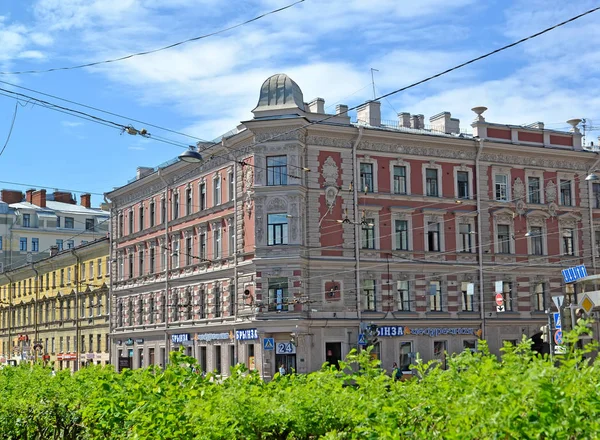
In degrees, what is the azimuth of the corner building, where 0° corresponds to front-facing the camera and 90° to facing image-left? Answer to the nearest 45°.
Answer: approximately 0°

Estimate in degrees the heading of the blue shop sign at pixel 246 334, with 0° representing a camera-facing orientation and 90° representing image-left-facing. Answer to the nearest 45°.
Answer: approximately 45°

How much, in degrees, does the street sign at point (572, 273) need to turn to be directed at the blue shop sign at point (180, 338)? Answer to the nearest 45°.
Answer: approximately 135° to its right

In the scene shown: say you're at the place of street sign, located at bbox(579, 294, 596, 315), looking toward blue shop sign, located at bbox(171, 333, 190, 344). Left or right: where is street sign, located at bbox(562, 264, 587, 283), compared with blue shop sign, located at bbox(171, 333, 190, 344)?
right

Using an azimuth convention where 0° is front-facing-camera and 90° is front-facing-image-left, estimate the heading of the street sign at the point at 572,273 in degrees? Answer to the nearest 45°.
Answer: approximately 0°

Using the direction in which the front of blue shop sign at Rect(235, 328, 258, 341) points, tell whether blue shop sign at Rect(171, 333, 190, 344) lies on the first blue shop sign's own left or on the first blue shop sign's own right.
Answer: on the first blue shop sign's own right
